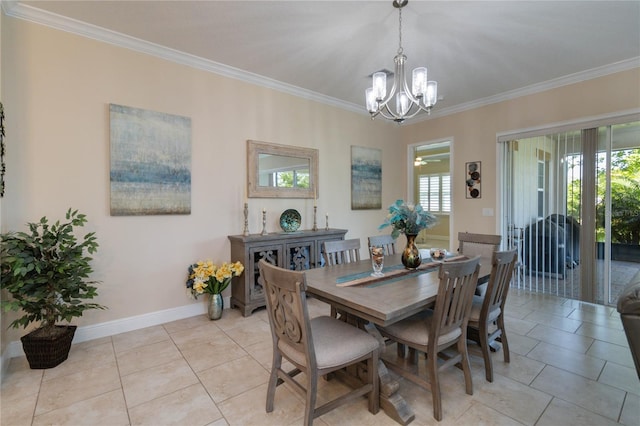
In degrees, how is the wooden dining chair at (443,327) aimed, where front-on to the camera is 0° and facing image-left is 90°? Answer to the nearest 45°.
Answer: approximately 135°

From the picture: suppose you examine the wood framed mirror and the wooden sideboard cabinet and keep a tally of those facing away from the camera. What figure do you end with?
0

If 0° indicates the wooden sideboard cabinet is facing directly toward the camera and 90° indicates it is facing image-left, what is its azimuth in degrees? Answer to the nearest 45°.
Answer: approximately 315°

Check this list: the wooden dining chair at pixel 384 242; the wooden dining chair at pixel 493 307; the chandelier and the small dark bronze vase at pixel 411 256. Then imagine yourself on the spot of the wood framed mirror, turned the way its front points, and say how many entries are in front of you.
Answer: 4

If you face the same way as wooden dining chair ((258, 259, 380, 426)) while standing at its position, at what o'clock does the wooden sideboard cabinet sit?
The wooden sideboard cabinet is roughly at 10 o'clock from the wooden dining chair.

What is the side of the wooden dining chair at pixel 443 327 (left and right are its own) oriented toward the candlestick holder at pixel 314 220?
front

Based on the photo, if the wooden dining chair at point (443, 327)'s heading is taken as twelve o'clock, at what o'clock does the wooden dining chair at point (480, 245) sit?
the wooden dining chair at point (480, 245) is roughly at 2 o'clock from the wooden dining chair at point (443, 327).

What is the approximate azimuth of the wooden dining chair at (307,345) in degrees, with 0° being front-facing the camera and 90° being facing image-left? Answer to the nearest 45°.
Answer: approximately 225°

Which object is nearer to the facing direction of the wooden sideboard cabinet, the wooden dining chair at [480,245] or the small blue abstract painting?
the wooden dining chair

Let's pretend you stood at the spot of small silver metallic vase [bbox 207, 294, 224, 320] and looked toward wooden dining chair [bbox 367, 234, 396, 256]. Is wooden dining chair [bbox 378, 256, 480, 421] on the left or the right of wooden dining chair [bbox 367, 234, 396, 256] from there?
right

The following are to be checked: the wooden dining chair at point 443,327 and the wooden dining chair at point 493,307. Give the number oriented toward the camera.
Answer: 0

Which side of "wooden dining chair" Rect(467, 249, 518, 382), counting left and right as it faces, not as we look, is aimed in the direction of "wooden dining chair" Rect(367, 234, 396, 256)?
front
